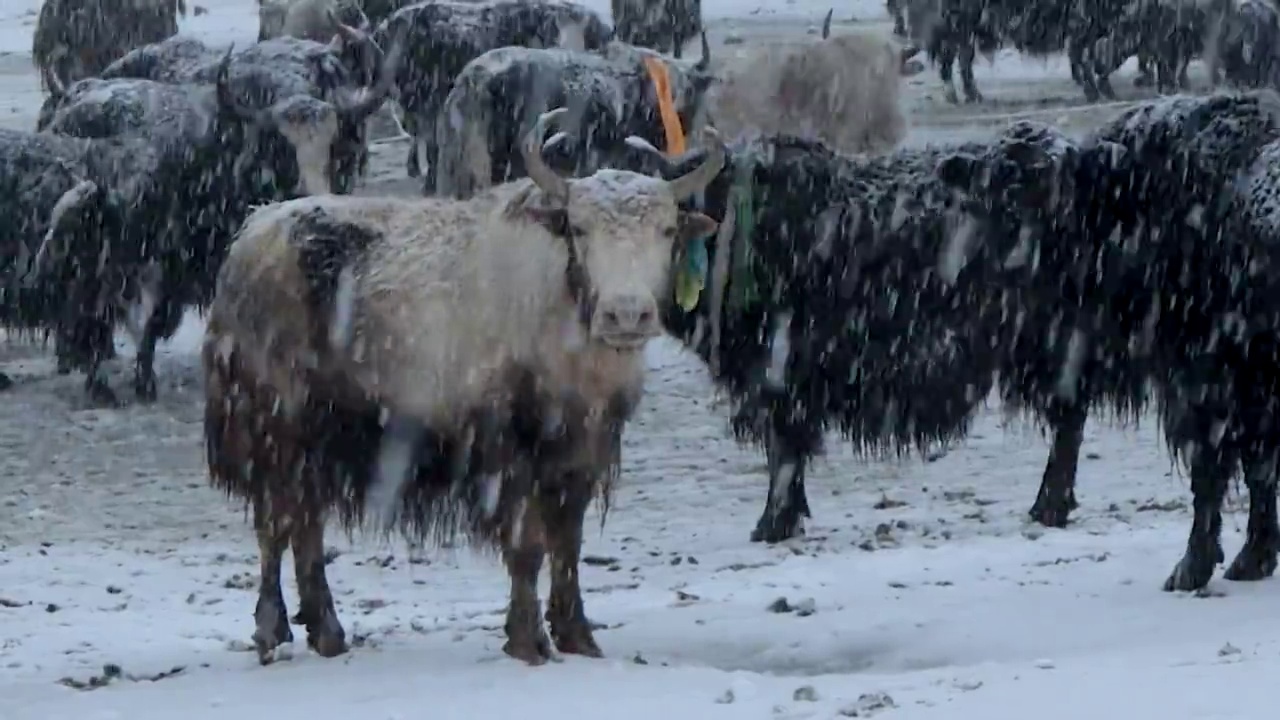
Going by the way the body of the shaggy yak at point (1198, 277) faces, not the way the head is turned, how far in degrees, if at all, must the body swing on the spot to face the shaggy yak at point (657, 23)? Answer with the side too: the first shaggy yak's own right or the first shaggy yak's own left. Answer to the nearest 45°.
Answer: approximately 90° to the first shaggy yak's own right

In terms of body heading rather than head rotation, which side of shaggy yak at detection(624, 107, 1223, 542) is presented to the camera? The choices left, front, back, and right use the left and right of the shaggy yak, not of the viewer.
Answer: left

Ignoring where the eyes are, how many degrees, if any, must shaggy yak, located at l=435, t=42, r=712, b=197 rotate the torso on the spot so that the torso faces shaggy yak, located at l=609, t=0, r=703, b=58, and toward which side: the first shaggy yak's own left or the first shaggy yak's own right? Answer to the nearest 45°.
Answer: approximately 90° to the first shaggy yak's own left

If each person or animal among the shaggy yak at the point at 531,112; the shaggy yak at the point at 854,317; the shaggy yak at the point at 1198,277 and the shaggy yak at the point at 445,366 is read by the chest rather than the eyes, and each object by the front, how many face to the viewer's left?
2

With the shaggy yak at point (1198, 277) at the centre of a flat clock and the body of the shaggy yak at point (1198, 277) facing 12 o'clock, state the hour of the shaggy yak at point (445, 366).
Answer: the shaggy yak at point (445, 366) is roughly at 11 o'clock from the shaggy yak at point (1198, 277).

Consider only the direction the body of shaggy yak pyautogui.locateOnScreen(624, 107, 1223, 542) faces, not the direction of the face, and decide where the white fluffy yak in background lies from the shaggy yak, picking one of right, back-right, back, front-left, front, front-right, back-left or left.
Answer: right

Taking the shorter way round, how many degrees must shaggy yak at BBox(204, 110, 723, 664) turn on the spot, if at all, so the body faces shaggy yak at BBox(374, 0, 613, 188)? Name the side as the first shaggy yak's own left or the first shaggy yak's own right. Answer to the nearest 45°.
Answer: approximately 135° to the first shaggy yak's own left

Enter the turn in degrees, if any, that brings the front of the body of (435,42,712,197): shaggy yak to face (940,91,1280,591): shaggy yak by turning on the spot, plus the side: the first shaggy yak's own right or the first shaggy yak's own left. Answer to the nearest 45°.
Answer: approximately 90° to the first shaggy yak's own right

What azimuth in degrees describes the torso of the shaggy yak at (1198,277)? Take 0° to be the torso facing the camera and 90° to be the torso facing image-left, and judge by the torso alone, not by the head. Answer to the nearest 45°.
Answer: approximately 90°

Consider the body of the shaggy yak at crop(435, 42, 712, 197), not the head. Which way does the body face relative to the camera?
to the viewer's right

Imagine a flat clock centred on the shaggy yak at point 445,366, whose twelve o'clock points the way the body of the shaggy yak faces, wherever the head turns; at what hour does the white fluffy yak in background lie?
The white fluffy yak in background is roughly at 8 o'clock from the shaggy yak.

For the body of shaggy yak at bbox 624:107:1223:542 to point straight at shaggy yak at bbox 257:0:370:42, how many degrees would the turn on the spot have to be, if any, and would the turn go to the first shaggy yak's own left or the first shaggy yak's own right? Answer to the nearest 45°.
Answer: approximately 45° to the first shaggy yak's own right

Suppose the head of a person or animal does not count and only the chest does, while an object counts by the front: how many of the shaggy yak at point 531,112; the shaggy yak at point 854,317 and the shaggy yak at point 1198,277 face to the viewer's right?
1

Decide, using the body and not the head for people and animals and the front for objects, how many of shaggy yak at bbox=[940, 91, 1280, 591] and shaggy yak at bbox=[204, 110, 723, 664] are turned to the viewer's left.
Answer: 1

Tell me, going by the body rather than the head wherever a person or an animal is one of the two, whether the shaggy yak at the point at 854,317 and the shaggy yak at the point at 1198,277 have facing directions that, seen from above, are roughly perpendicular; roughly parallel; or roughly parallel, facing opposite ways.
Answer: roughly parallel

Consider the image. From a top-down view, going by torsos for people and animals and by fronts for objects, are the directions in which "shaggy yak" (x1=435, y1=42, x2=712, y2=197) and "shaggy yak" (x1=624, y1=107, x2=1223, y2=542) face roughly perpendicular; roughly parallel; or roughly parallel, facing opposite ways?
roughly parallel, facing opposite ways
